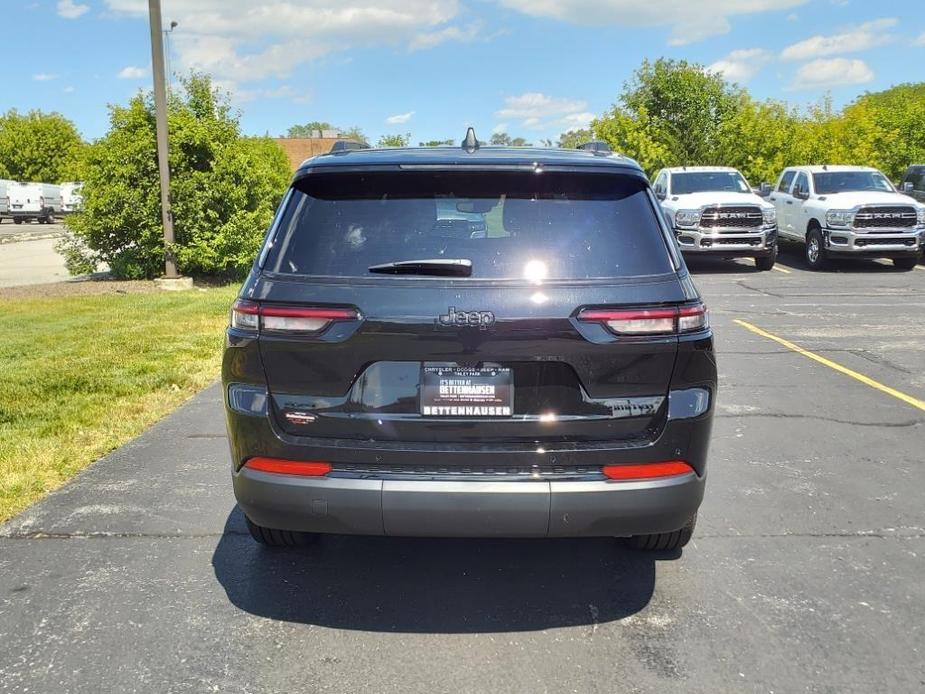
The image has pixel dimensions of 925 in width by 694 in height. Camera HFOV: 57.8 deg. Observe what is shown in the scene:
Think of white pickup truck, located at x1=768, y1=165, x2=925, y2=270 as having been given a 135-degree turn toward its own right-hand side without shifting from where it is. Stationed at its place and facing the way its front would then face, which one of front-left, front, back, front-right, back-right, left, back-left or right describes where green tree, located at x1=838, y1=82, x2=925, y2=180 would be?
right

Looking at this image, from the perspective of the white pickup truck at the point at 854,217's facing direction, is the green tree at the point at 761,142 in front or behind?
behind

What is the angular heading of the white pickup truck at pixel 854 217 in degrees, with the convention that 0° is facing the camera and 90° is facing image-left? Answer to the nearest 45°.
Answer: approximately 315°

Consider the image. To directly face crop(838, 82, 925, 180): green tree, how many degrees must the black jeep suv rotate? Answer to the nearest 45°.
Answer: approximately 45° to its right

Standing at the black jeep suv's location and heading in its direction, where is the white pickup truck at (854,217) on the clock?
The white pickup truck is roughly at 1 o'clock from the black jeep suv.

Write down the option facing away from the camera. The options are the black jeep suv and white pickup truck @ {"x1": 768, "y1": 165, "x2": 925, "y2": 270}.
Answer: the black jeep suv

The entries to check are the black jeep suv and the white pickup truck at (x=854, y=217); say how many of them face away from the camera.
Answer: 1

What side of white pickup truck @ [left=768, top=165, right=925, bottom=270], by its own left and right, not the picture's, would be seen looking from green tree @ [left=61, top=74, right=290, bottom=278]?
right

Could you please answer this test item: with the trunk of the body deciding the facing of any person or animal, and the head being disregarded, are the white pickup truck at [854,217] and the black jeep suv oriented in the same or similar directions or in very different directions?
very different directions

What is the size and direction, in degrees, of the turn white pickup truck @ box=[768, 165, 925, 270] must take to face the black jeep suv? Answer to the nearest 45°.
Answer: approximately 45° to its right

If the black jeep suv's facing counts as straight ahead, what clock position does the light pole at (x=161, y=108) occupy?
The light pole is roughly at 11 o'clock from the black jeep suv.

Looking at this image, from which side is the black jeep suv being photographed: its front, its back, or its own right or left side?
back

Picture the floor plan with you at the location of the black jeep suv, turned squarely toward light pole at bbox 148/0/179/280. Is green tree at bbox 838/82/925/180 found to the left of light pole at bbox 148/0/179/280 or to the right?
right
